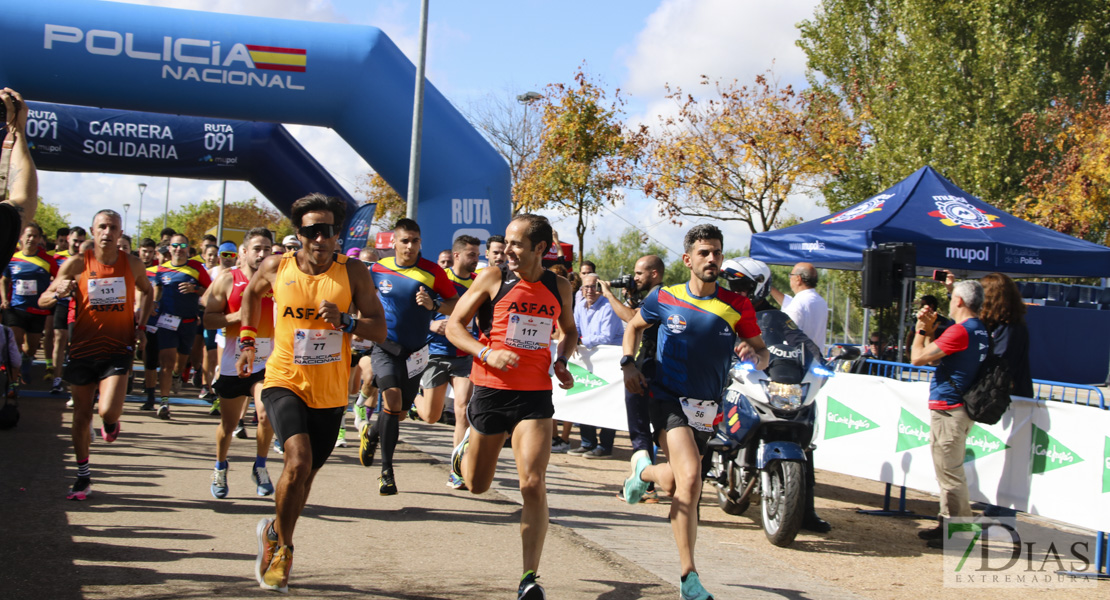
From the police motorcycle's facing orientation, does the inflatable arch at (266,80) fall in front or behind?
behind

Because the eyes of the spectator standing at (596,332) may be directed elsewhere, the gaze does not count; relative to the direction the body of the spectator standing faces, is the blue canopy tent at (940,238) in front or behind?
behind

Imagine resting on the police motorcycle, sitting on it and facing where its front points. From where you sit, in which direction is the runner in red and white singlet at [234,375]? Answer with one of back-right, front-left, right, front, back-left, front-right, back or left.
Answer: back-right

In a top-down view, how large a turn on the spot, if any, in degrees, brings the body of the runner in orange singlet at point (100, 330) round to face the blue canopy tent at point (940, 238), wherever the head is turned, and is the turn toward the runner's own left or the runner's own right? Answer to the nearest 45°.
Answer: approximately 90° to the runner's own left

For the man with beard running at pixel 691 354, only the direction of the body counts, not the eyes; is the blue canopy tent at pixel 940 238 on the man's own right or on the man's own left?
on the man's own left

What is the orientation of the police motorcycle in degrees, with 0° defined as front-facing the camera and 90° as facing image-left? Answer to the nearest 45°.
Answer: approximately 315°
